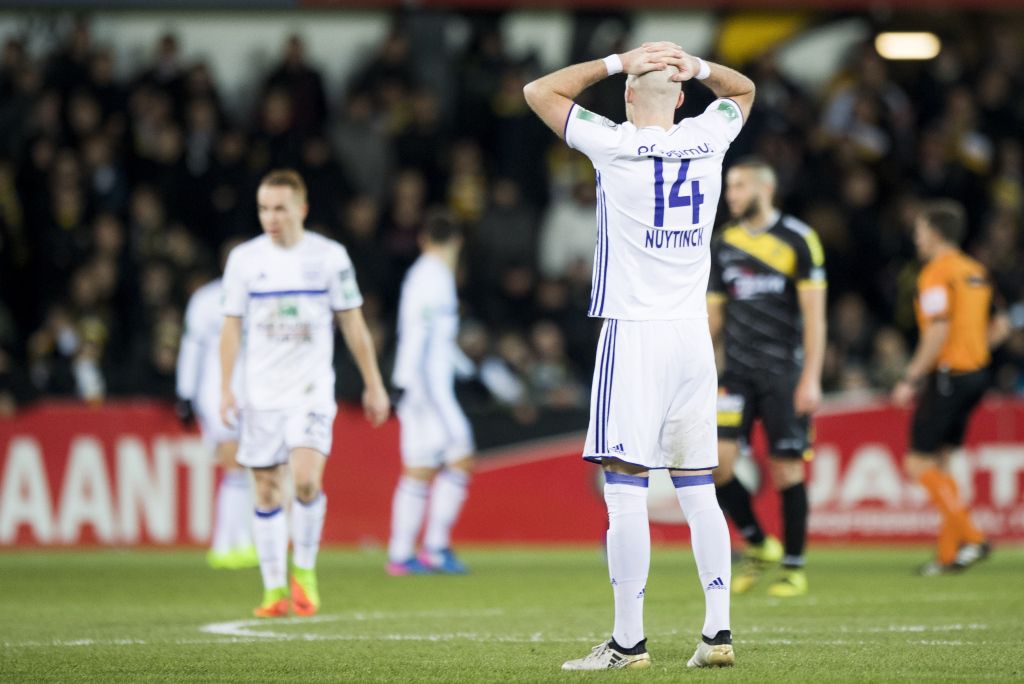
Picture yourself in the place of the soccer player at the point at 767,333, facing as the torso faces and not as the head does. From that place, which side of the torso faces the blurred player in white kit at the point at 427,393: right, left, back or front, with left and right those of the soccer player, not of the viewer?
right

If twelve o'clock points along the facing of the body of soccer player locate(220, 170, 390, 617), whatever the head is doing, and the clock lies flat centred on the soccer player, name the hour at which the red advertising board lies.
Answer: The red advertising board is roughly at 6 o'clock from the soccer player.

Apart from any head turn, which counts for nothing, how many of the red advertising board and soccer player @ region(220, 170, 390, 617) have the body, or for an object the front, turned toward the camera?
2

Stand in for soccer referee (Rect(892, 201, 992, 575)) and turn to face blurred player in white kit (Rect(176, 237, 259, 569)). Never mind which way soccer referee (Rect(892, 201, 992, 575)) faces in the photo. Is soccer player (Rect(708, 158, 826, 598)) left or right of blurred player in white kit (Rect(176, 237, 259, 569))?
left

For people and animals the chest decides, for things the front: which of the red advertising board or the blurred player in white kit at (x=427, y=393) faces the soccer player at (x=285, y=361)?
the red advertising board

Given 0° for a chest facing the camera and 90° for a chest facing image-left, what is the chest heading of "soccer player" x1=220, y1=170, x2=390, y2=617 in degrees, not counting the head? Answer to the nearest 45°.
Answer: approximately 0°

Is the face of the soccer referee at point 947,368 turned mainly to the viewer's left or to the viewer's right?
to the viewer's left

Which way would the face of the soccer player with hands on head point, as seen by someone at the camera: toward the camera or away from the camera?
away from the camera
